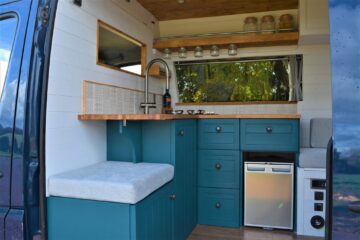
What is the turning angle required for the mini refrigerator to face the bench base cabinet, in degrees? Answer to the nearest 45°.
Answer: approximately 45° to its right

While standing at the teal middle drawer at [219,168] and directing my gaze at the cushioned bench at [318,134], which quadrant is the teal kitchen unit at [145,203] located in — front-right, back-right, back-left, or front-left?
back-right

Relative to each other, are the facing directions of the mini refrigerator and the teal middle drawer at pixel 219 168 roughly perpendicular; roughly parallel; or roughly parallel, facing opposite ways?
roughly parallel

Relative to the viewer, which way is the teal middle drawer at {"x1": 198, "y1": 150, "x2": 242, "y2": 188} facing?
toward the camera

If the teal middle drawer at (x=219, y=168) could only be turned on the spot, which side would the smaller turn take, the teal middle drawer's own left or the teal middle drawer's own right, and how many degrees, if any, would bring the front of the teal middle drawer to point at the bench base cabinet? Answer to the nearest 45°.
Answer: approximately 45° to the teal middle drawer's own right

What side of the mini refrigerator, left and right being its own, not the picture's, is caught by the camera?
front

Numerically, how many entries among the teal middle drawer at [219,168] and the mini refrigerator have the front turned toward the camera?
2
